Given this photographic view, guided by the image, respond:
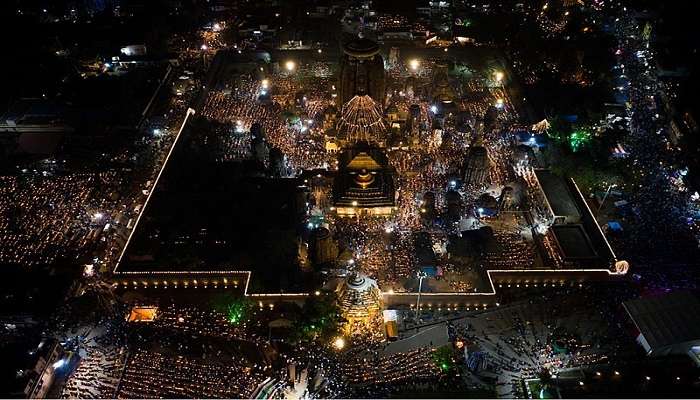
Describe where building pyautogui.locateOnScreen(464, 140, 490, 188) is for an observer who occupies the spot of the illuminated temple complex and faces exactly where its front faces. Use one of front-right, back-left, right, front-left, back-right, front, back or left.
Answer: left

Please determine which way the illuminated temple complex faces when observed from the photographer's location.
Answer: facing the viewer

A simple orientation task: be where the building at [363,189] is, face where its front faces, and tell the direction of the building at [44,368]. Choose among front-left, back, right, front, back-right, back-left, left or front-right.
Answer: right
